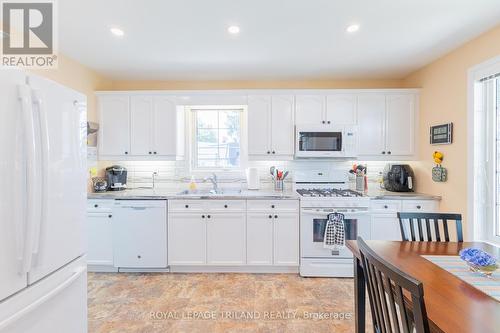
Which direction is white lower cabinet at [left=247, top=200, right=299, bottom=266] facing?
toward the camera

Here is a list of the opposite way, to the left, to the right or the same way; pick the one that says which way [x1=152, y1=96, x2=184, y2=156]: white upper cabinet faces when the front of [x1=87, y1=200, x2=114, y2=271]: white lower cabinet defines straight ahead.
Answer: the same way

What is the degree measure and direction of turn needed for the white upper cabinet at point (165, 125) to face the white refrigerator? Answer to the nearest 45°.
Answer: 0° — it already faces it

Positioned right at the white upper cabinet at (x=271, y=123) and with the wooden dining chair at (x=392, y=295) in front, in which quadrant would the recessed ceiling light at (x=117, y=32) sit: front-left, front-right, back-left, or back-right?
front-right

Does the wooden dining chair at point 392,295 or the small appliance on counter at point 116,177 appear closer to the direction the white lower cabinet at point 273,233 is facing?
the wooden dining chair

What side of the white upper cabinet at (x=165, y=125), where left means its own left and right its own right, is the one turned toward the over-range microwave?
left

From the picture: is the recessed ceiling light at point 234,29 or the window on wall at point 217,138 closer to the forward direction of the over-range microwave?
the recessed ceiling light

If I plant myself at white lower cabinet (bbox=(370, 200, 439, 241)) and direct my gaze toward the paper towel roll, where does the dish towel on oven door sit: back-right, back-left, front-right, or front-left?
front-left

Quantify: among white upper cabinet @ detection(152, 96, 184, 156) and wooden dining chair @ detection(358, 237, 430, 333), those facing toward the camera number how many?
1

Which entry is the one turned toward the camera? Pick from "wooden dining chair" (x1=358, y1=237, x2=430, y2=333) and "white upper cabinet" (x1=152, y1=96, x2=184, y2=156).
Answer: the white upper cabinet

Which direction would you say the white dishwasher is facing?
toward the camera

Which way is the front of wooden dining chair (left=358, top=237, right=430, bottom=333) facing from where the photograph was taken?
facing away from the viewer and to the right of the viewer

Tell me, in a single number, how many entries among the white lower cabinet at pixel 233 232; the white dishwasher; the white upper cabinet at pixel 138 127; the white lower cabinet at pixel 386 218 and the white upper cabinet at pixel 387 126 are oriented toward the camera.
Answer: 5

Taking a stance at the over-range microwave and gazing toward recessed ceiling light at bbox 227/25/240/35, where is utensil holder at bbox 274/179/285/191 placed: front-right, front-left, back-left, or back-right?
front-right

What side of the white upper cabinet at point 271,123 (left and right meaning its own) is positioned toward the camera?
front
